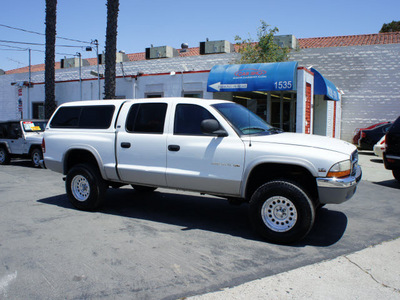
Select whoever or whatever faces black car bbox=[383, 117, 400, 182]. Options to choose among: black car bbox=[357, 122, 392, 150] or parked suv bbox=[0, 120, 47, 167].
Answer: the parked suv

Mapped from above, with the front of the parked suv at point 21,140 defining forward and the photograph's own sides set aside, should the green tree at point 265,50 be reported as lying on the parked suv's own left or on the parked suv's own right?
on the parked suv's own left

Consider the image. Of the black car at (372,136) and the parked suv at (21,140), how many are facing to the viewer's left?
0

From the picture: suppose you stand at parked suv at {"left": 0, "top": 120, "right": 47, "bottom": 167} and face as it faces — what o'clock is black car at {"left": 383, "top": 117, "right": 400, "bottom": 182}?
The black car is roughly at 12 o'clock from the parked suv.

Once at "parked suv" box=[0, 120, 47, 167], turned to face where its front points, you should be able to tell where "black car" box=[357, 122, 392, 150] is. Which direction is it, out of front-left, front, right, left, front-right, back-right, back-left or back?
front-left

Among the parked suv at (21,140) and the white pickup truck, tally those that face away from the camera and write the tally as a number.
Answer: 0

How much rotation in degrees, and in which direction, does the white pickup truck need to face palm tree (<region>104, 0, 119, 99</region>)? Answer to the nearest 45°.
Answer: approximately 135° to its left

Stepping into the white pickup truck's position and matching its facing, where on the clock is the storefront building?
The storefront building is roughly at 8 o'clock from the white pickup truck.

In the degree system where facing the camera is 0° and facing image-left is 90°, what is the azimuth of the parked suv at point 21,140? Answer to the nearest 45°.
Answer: approximately 315°
